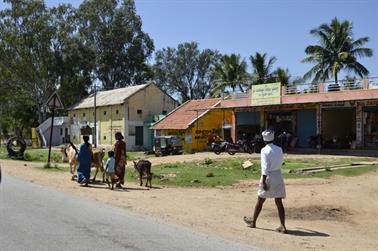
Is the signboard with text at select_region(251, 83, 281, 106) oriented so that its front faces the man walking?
yes

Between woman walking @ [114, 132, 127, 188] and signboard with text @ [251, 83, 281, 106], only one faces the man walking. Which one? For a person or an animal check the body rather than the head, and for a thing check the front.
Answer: the signboard with text

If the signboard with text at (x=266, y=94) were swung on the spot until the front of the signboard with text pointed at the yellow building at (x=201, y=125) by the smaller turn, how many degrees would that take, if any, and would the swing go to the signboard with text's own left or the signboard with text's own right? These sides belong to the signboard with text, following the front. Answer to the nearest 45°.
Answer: approximately 135° to the signboard with text's own right

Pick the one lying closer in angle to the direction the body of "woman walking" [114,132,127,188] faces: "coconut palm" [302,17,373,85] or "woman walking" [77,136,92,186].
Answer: the woman walking

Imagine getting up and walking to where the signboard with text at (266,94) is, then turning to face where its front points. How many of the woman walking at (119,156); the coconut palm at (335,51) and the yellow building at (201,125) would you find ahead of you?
1

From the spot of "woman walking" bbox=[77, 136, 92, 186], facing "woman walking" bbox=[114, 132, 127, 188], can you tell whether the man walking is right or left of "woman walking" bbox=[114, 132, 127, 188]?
right
